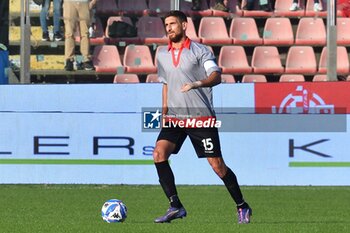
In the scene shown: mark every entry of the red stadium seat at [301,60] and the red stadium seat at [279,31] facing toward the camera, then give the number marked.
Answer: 2

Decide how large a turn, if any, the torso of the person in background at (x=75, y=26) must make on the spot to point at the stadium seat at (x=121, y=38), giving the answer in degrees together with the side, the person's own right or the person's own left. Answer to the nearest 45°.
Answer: approximately 135° to the person's own left

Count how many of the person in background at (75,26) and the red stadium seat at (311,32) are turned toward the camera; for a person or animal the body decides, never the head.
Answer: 2

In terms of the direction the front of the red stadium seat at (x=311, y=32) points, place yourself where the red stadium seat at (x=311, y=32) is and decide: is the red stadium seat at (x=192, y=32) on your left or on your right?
on your right

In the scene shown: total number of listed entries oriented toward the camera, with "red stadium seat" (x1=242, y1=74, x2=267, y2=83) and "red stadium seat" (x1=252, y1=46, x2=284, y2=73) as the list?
2

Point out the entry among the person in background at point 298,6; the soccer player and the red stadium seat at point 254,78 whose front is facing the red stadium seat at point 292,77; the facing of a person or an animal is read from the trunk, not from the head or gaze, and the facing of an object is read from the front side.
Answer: the person in background
